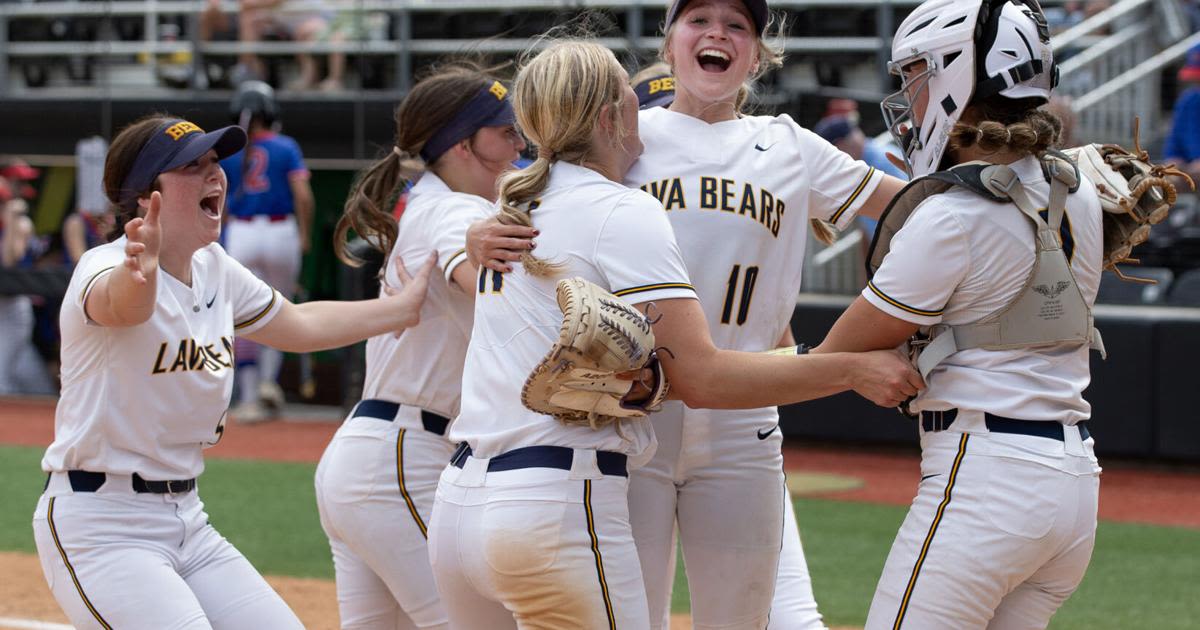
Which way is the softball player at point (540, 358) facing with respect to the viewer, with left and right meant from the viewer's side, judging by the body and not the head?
facing away from the viewer and to the right of the viewer

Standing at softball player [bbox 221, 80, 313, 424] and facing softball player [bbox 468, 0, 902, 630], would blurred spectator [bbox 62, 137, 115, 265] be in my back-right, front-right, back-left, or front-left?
back-right

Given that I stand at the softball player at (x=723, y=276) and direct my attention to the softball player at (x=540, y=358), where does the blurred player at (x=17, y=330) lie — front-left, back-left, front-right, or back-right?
back-right

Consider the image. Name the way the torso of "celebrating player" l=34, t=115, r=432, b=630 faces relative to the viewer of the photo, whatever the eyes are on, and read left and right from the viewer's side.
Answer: facing the viewer and to the right of the viewer

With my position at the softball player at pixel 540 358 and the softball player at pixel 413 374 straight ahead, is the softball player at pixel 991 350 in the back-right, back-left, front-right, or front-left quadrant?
back-right

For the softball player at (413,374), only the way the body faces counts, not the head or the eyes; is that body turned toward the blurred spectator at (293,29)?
no

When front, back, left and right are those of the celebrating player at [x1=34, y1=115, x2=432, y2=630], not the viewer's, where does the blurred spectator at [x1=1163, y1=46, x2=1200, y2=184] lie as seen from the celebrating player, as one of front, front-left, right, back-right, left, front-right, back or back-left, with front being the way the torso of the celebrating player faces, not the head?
left

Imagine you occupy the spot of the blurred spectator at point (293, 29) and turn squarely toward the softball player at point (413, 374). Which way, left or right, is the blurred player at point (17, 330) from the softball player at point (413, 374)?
right

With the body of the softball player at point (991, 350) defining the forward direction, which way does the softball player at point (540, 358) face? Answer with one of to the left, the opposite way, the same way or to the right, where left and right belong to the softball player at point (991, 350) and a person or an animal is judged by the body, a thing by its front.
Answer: to the right

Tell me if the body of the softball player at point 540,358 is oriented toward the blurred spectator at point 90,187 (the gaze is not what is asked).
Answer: no

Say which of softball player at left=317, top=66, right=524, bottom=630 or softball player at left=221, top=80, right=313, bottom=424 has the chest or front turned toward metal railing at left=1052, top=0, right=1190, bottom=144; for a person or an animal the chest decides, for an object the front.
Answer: softball player at left=317, top=66, right=524, bottom=630

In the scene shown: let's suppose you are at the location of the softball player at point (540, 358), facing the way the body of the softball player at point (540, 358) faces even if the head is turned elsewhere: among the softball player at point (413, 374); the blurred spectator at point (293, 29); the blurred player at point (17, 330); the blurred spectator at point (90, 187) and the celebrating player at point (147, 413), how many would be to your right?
0
